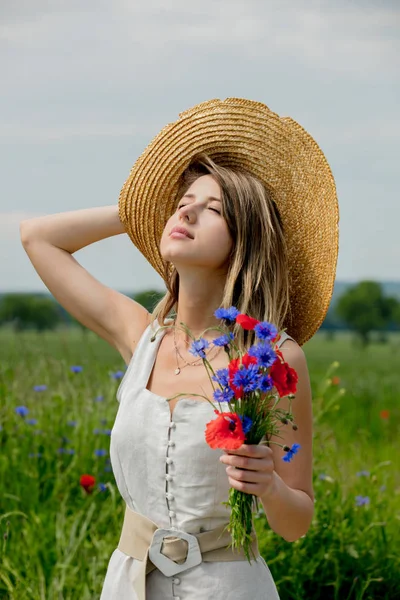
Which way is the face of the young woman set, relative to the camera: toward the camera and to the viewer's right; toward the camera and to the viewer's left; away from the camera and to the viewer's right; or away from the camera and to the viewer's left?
toward the camera and to the viewer's left

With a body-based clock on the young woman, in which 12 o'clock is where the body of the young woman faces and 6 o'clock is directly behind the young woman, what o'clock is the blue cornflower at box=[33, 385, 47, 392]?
The blue cornflower is roughly at 4 o'clock from the young woman.

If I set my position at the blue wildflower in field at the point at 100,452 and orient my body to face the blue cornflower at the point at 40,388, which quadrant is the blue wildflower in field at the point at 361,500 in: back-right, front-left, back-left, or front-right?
back-right

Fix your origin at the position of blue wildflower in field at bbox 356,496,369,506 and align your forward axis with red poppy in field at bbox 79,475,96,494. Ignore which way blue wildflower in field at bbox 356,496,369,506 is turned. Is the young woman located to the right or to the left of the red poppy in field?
left

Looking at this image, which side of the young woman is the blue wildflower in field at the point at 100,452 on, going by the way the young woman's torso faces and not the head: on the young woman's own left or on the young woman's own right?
on the young woman's own right

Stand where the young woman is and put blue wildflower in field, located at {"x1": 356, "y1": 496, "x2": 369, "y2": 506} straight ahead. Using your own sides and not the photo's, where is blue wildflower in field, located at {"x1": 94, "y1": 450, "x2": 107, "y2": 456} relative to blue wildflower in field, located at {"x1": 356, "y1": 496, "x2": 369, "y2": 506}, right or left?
left

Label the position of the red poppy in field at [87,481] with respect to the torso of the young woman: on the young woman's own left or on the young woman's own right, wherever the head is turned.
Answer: on the young woman's own right

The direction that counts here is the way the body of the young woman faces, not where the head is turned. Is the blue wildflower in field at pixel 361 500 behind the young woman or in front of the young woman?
behind

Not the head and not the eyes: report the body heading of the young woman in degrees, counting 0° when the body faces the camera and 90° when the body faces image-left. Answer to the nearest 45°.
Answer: approximately 45°
